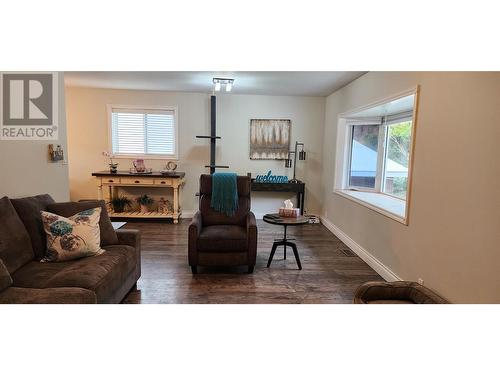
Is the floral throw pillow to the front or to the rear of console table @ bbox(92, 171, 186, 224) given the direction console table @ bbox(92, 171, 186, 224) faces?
to the front

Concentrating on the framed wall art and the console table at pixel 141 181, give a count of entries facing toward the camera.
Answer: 2

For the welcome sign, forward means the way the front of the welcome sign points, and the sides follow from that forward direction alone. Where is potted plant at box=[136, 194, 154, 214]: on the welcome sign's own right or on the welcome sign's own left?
on the welcome sign's own right

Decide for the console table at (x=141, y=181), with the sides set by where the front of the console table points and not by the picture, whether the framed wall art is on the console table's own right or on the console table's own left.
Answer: on the console table's own left

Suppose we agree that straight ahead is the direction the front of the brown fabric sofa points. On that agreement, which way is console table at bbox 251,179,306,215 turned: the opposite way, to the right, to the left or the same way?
to the right

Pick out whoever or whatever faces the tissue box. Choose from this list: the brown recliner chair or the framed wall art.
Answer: the framed wall art

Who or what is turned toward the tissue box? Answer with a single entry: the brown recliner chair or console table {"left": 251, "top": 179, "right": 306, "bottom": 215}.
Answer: the console table

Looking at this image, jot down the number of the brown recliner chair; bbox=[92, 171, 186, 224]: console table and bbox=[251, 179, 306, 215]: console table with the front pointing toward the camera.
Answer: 3

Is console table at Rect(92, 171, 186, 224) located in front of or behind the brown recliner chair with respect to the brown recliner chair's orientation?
behind

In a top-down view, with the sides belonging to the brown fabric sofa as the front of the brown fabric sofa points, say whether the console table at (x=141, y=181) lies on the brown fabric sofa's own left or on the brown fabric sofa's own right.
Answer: on the brown fabric sofa's own left

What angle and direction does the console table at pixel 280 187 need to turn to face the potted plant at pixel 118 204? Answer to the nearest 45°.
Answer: approximately 90° to its right

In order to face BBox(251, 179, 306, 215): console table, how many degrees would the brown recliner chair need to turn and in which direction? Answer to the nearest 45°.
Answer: approximately 135° to its left

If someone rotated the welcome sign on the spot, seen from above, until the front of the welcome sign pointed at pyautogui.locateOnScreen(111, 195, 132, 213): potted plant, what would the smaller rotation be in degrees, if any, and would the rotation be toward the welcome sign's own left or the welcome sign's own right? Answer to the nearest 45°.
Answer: approximately 90° to the welcome sign's own right

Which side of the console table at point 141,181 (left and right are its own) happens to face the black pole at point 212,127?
left
